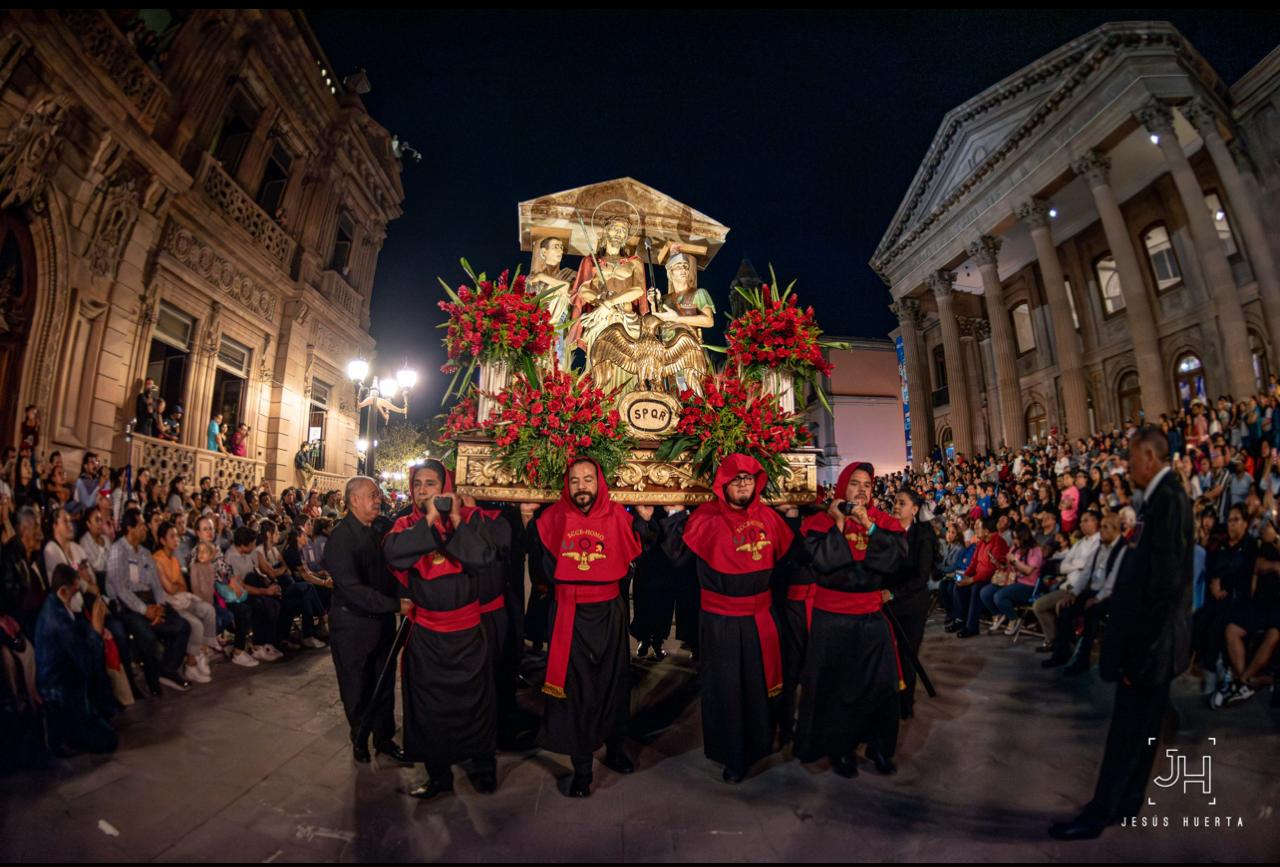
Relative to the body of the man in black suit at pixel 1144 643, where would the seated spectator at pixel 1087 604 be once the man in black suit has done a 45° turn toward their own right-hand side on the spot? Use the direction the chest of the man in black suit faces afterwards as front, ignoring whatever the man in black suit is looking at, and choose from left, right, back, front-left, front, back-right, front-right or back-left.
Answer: front-right

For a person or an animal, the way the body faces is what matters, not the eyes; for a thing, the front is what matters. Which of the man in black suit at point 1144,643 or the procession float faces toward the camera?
the procession float

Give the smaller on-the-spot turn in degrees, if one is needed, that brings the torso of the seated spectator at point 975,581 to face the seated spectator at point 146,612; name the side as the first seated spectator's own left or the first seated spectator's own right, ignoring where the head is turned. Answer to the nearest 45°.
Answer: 0° — they already face them

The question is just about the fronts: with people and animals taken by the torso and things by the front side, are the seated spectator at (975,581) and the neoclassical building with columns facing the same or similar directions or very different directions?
same or similar directions

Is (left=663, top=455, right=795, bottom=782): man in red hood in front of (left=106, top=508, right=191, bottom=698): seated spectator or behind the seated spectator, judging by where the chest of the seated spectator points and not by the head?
in front

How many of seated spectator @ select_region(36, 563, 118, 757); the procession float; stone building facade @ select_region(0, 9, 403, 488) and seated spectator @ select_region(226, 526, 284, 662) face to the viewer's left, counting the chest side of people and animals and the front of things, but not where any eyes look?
0

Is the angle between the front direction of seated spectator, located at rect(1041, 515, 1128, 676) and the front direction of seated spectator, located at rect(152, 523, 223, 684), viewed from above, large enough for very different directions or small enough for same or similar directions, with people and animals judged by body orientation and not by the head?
very different directions

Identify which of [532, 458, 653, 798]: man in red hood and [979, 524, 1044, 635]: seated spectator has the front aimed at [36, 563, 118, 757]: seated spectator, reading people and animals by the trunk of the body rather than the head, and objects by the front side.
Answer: [979, 524, 1044, 635]: seated spectator

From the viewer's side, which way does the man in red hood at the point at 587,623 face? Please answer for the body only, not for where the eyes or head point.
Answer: toward the camera

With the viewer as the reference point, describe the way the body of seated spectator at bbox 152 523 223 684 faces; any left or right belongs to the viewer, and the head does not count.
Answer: facing the viewer and to the right of the viewer

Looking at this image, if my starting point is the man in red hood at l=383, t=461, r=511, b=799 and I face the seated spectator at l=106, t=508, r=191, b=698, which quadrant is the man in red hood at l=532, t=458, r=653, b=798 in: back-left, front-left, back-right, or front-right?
back-right

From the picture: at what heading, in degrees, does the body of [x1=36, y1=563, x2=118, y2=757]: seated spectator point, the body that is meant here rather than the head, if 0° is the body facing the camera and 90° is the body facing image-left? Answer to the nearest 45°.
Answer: approximately 270°

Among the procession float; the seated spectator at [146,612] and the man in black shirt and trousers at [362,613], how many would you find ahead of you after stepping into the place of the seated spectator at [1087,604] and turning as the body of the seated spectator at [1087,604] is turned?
3

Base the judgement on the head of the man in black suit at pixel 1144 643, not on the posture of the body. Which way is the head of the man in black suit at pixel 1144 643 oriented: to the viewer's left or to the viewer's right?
to the viewer's left
